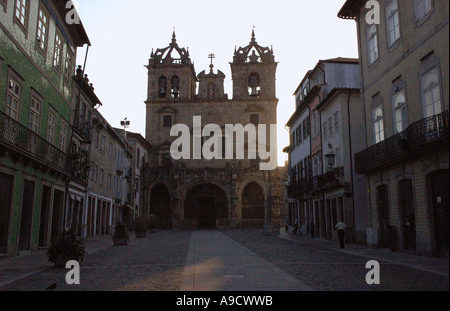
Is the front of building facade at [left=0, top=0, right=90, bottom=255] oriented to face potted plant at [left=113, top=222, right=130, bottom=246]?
no

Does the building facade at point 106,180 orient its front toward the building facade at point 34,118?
no

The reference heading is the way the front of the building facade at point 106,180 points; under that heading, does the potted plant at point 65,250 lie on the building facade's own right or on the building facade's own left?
on the building facade's own right

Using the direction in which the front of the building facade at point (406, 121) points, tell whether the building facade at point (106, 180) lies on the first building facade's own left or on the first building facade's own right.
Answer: on the first building facade's own right

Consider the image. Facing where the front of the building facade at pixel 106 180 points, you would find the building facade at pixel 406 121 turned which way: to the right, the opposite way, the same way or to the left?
the opposite way

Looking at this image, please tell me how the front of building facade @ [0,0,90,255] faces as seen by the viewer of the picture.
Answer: facing the viewer and to the right of the viewer

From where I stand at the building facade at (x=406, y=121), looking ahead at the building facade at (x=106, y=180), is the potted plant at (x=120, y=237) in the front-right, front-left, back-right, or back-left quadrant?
front-left

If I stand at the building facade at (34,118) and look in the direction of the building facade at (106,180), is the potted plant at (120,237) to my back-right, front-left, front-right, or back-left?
front-right

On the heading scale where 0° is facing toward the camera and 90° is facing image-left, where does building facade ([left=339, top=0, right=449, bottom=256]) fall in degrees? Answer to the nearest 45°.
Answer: approximately 45°

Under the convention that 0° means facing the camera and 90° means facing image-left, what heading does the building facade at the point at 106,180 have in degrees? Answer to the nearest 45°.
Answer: approximately 270°

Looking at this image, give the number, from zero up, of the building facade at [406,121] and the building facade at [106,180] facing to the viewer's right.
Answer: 1

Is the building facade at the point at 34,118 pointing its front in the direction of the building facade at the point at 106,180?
no

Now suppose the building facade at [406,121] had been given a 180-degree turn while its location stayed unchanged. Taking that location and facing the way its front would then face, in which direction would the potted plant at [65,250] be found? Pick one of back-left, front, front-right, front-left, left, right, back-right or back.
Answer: back
